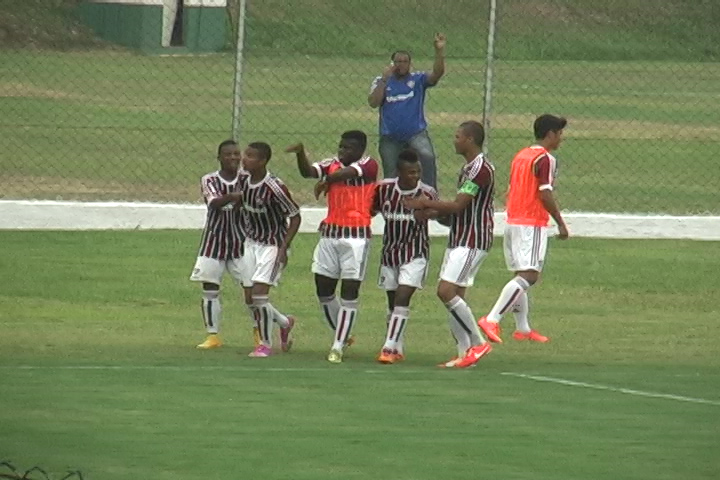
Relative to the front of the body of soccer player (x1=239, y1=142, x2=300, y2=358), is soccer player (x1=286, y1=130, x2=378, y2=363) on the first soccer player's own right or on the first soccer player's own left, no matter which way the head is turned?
on the first soccer player's own left

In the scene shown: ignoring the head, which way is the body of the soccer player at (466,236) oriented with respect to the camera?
to the viewer's left

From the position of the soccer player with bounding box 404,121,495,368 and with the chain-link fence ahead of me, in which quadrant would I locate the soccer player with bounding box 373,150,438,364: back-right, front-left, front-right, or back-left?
front-left

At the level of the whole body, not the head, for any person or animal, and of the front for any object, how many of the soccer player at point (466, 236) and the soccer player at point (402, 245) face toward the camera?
1

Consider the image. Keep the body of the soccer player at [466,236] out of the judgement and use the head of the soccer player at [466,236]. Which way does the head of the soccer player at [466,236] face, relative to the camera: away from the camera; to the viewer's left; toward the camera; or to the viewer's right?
to the viewer's left

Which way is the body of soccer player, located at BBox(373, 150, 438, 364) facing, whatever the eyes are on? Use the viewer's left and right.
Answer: facing the viewer

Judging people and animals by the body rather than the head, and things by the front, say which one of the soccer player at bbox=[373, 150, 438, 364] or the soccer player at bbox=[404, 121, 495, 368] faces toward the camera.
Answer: the soccer player at bbox=[373, 150, 438, 364]

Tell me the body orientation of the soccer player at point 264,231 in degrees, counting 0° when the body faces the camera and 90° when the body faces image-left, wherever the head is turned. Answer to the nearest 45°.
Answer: approximately 45°

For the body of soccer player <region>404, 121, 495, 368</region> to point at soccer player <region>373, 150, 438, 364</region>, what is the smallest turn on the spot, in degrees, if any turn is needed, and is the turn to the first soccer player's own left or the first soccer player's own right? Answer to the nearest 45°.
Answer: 0° — they already face them
